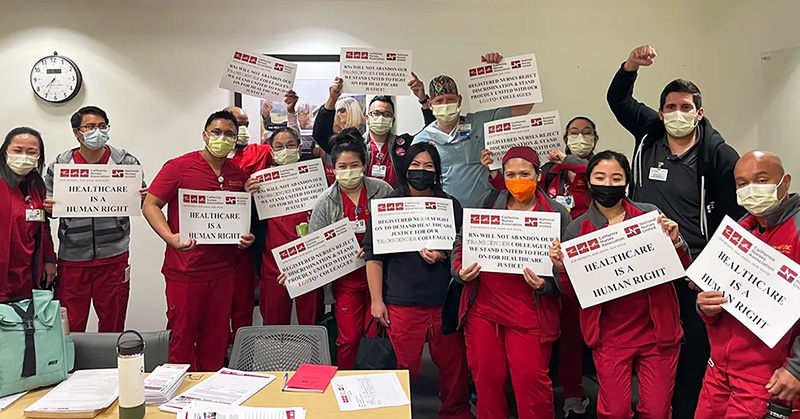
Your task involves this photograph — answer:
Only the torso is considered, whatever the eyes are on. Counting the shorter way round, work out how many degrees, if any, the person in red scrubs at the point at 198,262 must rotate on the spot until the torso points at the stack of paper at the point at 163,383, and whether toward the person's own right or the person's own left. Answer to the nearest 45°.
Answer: approximately 45° to the person's own right

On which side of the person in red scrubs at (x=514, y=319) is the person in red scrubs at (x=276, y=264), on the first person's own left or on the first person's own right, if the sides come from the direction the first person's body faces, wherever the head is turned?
on the first person's own right

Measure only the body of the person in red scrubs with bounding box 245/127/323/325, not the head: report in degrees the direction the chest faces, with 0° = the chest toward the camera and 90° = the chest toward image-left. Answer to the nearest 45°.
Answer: approximately 0°

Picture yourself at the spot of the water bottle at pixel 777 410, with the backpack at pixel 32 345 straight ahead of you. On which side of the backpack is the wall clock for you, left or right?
right

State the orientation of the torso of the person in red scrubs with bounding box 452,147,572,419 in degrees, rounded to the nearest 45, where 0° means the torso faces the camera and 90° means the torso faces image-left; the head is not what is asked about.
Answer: approximately 0°
